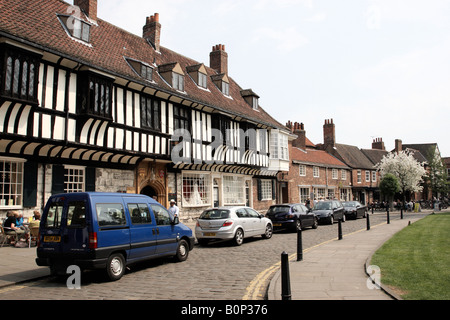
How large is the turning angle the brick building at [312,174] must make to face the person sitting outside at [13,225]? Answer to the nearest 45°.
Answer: approximately 45° to its right

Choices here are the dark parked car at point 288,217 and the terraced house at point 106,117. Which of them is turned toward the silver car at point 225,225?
the terraced house

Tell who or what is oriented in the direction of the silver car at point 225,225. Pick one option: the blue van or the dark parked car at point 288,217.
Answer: the blue van

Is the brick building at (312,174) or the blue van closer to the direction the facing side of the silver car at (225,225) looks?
the brick building

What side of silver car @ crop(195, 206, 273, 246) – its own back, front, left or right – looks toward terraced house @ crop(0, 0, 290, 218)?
left

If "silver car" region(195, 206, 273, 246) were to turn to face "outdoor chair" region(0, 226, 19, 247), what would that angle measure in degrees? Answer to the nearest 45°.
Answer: approximately 135° to its left

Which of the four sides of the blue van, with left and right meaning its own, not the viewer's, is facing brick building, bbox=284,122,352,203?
front

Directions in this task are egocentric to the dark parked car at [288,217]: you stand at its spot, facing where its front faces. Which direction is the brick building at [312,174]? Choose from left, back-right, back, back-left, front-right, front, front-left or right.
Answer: front-left

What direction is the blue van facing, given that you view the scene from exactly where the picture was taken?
facing away from the viewer and to the right of the viewer

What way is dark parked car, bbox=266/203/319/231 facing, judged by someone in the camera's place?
facing away from the viewer and to the right of the viewer

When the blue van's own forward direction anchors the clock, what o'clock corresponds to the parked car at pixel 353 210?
The parked car is roughly at 12 o'clock from the blue van.

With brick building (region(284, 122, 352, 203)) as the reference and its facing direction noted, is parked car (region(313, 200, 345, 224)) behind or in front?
in front

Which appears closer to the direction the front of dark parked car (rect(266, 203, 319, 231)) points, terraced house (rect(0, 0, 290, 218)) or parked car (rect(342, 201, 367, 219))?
the parked car

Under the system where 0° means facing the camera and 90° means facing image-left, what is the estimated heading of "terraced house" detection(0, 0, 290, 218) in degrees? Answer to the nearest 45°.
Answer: approximately 315°

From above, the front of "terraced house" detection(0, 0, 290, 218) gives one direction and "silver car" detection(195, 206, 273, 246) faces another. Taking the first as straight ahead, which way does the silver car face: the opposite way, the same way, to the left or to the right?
to the left

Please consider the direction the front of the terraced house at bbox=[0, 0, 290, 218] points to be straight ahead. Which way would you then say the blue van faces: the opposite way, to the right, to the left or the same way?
to the left
